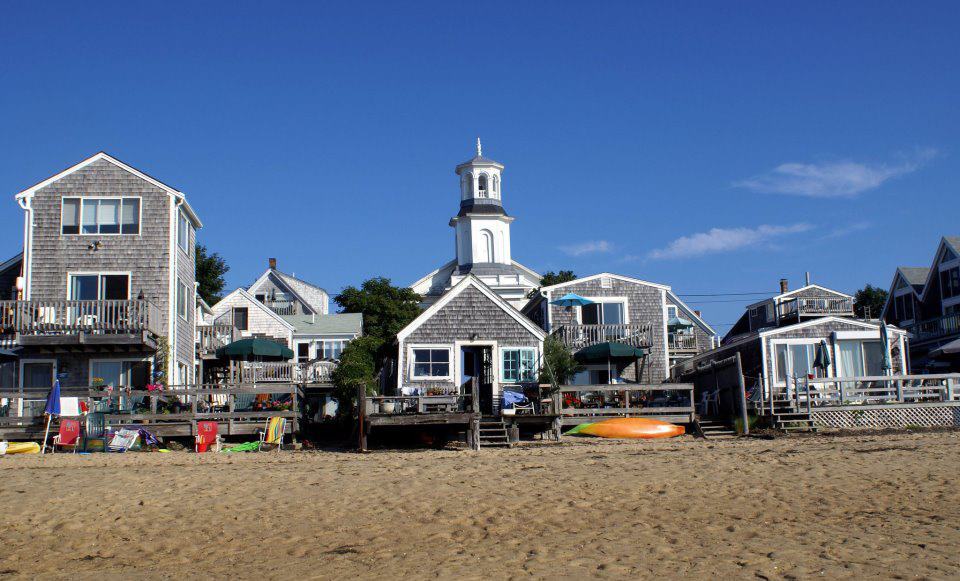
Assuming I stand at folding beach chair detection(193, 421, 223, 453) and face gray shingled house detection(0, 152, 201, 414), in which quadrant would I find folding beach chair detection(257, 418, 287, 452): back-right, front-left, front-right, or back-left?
back-right

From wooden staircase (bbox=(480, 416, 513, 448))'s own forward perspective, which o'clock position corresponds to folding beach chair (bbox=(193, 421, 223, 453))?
The folding beach chair is roughly at 3 o'clock from the wooden staircase.

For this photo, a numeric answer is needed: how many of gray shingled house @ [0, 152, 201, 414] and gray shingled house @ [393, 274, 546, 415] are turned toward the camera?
2

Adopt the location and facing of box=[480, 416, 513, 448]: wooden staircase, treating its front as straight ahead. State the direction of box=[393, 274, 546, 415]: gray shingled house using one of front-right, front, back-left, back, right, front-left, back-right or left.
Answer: back

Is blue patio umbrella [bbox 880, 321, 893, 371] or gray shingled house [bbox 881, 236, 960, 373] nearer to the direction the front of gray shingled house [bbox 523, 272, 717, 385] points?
the blue patio umbrella

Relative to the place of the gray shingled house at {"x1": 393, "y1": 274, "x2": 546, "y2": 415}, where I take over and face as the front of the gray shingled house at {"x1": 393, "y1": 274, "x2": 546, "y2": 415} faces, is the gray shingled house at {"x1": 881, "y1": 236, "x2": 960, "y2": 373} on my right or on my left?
on my left

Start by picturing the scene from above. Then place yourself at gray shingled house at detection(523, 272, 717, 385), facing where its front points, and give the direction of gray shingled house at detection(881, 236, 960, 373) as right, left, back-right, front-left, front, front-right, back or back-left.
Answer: back-left

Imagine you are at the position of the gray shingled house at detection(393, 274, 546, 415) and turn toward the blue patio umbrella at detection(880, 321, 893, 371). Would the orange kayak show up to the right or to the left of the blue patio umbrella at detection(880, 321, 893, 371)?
right

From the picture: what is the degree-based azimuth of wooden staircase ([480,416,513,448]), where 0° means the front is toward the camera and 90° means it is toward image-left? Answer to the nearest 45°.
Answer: approximately 0°
